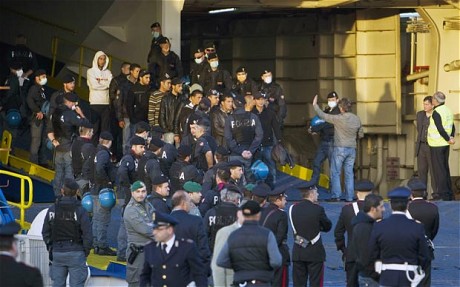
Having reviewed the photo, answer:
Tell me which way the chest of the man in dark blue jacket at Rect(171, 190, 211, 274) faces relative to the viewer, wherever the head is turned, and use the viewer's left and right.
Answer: facing away from the viewer and to the right of the viewer

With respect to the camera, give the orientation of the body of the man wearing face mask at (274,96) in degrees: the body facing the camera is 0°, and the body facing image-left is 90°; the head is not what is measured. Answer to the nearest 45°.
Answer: approximately 0°

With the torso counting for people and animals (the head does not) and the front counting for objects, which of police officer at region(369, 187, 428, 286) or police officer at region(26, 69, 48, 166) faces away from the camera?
police officer at region(369, 187, 428, 286)

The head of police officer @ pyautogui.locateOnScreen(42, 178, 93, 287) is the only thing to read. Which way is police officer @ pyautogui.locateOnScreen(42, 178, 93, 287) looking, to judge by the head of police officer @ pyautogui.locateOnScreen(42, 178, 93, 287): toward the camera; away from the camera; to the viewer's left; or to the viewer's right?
away from the camera

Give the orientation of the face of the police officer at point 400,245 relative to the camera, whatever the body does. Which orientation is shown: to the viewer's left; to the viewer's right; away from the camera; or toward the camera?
away from the camera

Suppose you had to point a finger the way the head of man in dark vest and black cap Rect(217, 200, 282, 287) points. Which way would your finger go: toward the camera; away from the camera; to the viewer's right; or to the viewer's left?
away from the camera

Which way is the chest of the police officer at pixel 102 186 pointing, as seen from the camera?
to the viewer's right

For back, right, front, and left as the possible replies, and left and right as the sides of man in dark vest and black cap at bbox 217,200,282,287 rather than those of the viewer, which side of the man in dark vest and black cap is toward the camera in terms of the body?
back

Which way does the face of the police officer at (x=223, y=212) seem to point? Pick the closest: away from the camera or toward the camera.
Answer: away from the camera

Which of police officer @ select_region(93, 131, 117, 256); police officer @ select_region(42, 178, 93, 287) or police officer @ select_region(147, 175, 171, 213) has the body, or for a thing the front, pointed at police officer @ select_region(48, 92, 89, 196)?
police officer @ select_region(42, 178, 93, 287)

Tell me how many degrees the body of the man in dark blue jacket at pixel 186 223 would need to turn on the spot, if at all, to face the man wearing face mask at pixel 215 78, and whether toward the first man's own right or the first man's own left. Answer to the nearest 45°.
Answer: approximately 45° to the first man's own left

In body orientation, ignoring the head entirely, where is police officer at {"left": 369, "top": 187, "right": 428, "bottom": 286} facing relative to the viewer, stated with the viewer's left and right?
facing away from the viewer

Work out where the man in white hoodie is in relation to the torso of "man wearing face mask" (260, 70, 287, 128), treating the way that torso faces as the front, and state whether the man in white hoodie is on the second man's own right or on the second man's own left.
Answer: on the second man's own right
